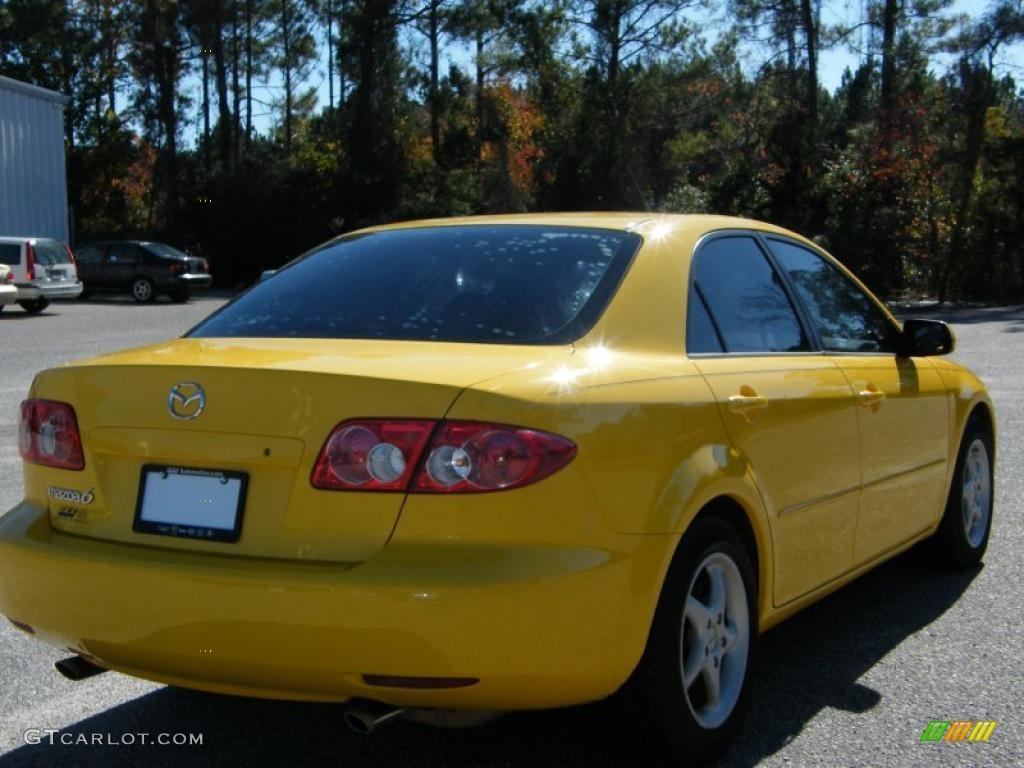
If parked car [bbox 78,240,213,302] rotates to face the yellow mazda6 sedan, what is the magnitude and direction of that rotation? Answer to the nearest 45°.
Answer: approximately 135° to its left

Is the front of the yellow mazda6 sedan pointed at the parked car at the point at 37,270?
no

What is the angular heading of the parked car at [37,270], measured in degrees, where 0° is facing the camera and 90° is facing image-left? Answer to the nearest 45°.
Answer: approximately 135°

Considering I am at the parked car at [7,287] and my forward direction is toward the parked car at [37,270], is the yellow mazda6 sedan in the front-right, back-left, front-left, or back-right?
back-right

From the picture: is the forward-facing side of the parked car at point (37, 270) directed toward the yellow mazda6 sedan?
no

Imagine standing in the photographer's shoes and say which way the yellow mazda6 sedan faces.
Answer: facing away from the viewer and to the right of the viewer

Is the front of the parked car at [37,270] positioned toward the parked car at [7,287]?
no

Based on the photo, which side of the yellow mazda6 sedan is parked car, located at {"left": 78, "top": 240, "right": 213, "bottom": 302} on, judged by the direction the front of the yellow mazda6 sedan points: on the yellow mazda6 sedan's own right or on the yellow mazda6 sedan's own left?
on the yellow mazda6 sedan's own left

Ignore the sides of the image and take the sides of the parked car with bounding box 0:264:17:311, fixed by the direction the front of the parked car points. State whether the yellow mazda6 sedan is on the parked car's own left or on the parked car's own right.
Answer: on the parked car's own left

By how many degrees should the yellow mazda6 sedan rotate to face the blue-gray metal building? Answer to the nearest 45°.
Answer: approximately 45° to its left

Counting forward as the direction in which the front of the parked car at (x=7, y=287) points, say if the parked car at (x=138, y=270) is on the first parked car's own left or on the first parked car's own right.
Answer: on the first parked car's own right

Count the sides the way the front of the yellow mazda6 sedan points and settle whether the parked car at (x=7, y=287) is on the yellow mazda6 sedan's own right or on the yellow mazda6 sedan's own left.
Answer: on the yellow mazda6 sedan's own left

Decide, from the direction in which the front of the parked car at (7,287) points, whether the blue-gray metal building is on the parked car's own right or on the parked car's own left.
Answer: on the parked car's own right

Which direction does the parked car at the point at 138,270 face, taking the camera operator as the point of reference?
facing away from the viewer and to the left of the viewer
